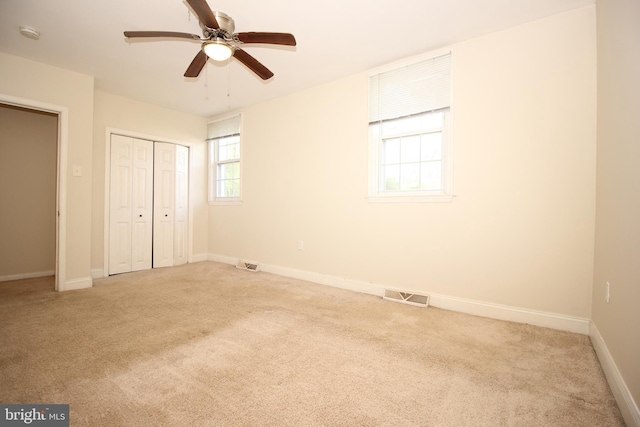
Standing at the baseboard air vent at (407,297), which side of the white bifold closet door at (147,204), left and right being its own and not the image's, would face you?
front

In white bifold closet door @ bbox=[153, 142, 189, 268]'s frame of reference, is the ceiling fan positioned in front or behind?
in front

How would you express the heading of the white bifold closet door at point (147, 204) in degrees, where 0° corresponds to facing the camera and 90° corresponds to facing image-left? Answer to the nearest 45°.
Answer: approximately 315°

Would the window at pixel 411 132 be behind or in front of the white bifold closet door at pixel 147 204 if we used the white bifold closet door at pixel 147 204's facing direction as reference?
in front

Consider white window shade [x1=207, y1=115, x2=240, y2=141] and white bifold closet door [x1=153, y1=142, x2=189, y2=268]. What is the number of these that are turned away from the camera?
0

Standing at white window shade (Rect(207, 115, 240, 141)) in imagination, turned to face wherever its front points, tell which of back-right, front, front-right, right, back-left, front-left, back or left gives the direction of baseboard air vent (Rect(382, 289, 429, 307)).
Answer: left

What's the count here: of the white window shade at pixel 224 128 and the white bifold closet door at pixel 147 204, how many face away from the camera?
0

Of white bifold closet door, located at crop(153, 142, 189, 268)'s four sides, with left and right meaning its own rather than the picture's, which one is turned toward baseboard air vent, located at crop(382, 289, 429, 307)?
front

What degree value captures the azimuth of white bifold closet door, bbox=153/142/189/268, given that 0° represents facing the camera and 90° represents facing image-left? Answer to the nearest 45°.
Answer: approximately 315°

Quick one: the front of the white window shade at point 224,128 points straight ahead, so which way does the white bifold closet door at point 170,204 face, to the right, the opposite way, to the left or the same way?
to the left

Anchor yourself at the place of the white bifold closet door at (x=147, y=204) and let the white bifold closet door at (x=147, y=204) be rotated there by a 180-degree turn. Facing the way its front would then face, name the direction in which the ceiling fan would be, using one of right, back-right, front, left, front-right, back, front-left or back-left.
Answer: back-left
